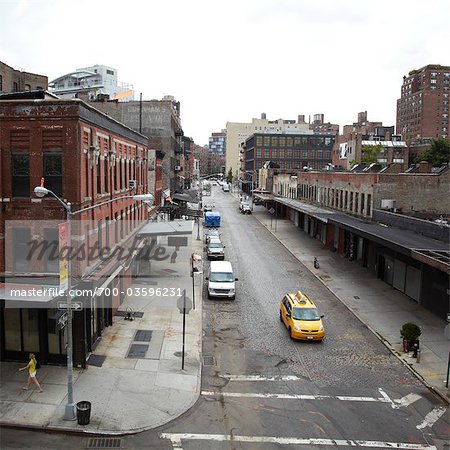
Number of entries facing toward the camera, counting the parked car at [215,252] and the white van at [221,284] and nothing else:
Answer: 2

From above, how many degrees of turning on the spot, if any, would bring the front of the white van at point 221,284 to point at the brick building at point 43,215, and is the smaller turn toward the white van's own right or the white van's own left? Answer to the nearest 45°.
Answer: approximately 45° to the white van's own right

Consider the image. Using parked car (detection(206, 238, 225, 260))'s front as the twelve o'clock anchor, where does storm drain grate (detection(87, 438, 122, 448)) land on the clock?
The storm drain grate is roughly at 12 o'clock from the parked car.

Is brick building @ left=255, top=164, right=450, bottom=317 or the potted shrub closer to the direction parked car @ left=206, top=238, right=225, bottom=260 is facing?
the potted shrub

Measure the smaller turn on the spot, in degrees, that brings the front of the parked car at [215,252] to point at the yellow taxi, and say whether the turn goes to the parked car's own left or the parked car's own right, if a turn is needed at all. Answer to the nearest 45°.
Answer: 0° — it already faces it

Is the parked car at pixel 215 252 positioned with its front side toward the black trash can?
yes

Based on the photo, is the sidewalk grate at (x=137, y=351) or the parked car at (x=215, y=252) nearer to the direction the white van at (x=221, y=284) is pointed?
the sidewalk grate

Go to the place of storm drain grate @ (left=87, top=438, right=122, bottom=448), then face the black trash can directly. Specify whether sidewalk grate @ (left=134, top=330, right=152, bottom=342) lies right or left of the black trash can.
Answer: right

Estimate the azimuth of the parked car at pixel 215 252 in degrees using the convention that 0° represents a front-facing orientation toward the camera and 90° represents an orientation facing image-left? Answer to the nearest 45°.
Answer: approximately 0°

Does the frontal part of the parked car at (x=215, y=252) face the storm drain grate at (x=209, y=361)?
yes

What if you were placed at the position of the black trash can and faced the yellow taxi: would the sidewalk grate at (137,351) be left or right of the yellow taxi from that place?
left
